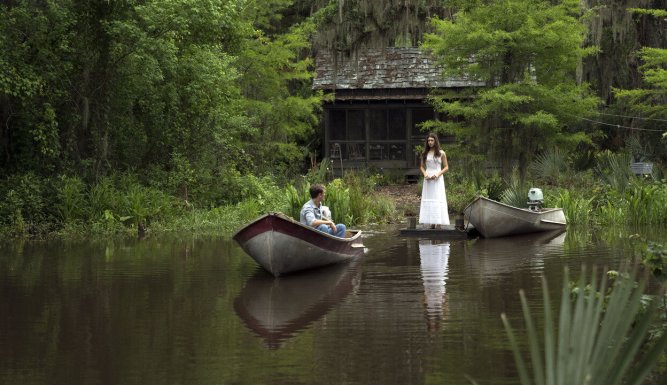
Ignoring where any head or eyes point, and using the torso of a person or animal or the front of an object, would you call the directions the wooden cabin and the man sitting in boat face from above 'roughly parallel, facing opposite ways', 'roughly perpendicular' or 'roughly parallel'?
roughly perpendicular

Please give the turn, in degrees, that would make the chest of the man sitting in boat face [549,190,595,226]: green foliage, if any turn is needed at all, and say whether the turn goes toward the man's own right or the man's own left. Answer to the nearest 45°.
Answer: approximately 45° to the man's own left

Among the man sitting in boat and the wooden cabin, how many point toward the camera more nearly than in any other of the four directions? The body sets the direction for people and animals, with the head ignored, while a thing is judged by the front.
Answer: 1

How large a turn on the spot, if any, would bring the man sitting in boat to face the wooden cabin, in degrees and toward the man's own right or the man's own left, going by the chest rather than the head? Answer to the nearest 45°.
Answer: approximately 90° to the man's own left

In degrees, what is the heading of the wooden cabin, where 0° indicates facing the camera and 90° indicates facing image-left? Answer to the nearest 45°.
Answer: approximately 0°

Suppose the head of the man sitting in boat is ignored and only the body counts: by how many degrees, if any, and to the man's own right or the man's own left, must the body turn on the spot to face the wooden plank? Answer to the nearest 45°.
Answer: approximately 45° to the man's own left

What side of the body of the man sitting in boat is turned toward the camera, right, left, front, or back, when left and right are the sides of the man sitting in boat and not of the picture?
right
